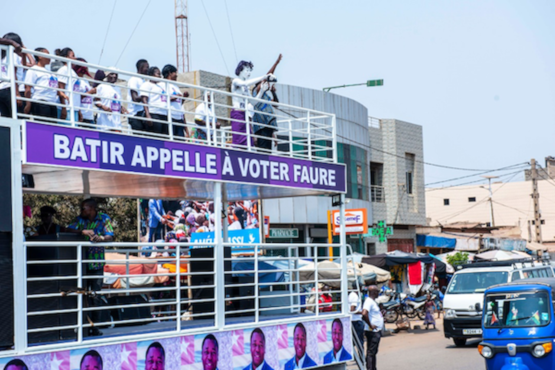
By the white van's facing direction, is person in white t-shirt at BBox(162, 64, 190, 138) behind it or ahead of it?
ahead

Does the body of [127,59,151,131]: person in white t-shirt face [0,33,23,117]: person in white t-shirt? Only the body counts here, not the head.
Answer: no

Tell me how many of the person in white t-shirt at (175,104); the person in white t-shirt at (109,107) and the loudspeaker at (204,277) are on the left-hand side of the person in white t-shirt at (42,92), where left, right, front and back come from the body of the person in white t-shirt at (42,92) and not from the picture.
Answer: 3

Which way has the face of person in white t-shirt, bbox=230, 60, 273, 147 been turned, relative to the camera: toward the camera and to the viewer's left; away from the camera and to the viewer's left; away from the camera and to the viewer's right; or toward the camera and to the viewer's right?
toward the camera and to the viewer's right

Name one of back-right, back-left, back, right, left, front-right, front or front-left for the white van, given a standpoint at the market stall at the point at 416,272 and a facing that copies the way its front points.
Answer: front

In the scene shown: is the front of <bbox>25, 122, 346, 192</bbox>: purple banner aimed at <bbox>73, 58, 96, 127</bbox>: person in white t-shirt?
no

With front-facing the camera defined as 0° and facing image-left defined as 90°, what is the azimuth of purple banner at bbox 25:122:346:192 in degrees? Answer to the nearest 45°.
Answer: approximately 315°
